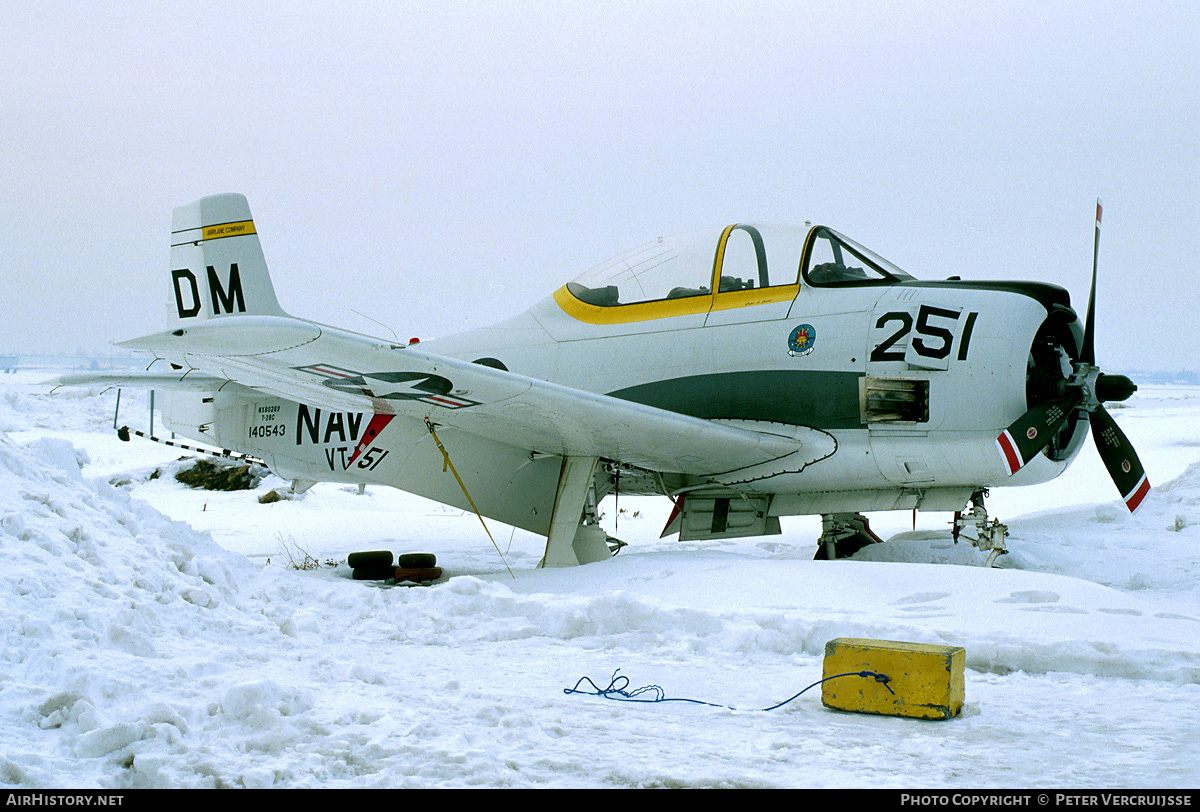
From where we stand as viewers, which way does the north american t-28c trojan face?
facing the viewer and to the right of the viewer

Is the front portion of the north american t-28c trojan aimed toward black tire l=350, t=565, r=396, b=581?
no

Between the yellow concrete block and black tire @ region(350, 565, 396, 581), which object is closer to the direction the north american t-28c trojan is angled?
the yellow concrete block

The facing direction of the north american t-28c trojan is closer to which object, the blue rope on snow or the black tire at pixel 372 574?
the blue rope on snow

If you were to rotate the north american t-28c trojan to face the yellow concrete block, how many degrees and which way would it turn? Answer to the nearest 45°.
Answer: approximately 45° to its right

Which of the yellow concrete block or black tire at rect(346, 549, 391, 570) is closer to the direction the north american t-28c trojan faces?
the yellow concrete block

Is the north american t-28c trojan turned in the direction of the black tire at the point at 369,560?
no

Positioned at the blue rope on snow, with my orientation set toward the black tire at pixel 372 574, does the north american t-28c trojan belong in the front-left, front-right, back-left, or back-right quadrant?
front-right
